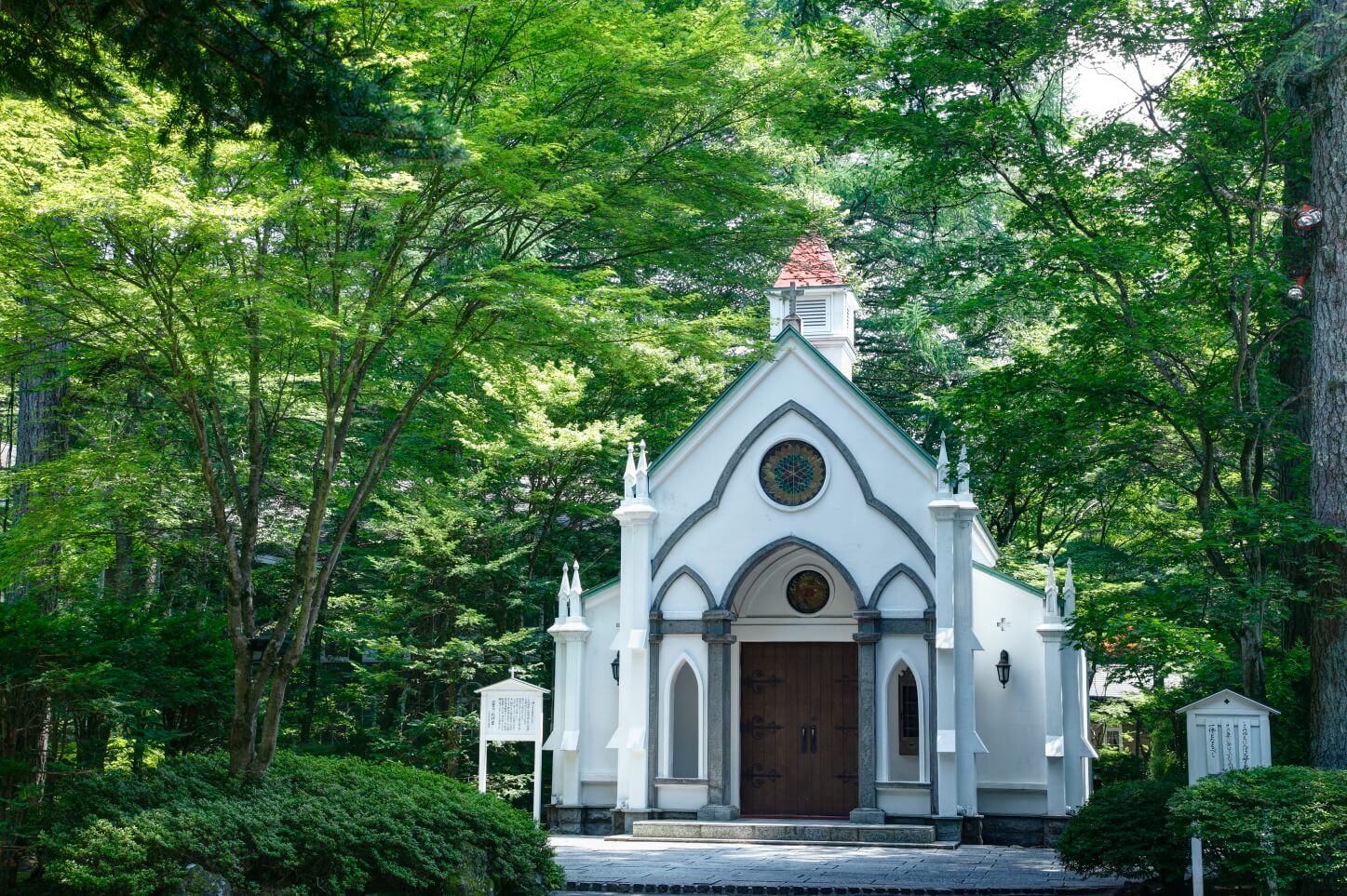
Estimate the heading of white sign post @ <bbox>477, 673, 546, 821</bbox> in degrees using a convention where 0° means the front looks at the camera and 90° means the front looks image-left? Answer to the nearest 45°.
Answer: approximately 0°

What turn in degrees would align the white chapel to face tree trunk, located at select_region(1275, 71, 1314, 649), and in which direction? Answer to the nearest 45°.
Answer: approximately 45° to its left

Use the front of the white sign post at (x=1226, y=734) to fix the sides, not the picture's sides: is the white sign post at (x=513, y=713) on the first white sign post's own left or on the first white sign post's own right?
on the first white sign post's own right

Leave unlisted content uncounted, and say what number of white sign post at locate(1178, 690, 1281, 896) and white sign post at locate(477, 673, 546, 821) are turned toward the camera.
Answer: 2

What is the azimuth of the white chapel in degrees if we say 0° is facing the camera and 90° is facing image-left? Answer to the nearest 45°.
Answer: approximately 0°
